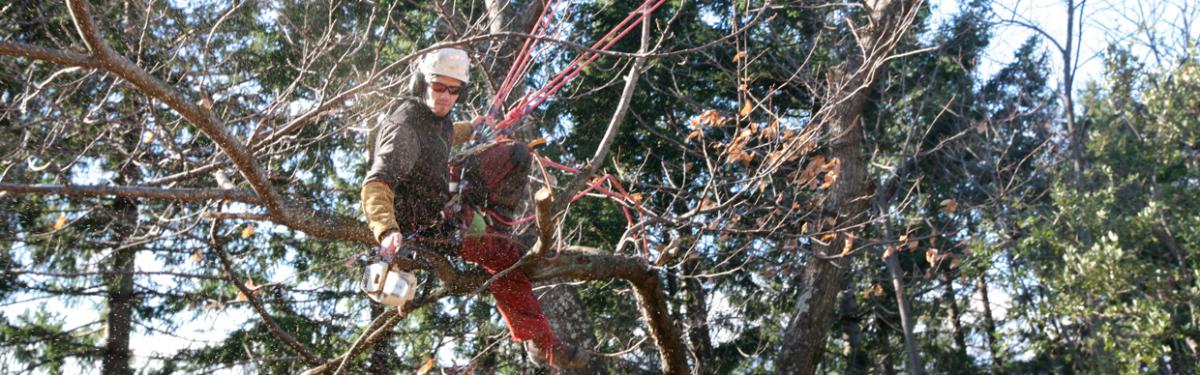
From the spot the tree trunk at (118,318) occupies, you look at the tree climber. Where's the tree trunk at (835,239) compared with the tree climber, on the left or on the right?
left

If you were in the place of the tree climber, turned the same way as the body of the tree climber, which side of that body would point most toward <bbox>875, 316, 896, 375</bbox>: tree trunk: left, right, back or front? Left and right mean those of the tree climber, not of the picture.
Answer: left

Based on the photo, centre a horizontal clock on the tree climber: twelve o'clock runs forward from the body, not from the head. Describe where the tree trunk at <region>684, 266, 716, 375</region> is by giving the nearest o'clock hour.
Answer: The tree trunk is roughly at 8 o'clock from the tree climber.

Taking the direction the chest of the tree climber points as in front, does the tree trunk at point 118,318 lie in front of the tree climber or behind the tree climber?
behind

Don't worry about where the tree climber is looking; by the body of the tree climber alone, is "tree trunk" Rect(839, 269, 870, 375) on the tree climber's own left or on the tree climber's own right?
on the tree climber's own left

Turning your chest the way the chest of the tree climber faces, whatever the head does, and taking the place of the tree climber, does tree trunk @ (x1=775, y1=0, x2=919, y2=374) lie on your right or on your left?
on your left

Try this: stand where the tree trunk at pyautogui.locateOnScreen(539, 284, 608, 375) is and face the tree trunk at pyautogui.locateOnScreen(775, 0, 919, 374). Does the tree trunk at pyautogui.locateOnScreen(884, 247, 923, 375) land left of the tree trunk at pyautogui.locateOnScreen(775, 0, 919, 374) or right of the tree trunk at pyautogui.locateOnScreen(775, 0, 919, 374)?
left
